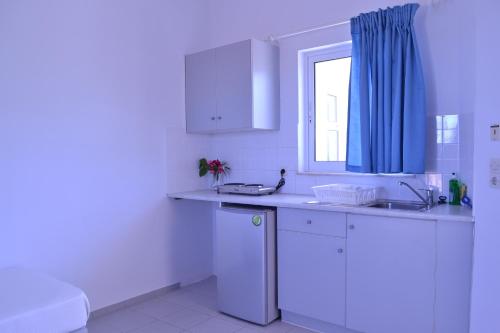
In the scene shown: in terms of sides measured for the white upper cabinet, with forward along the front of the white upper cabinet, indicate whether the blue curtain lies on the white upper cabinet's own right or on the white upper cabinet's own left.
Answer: on the white upper cabinet's own left

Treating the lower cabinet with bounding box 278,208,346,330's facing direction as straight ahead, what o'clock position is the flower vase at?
The flower vase is roughly at 3 o'clock from the lower cabinet.

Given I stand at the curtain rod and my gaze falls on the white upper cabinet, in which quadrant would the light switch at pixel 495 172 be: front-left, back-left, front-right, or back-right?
back-left

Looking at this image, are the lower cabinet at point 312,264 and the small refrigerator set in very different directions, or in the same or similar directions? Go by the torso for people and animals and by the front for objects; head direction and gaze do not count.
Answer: same or similar directions

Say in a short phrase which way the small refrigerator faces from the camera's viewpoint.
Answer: facing the viewer and to the left of the viewer

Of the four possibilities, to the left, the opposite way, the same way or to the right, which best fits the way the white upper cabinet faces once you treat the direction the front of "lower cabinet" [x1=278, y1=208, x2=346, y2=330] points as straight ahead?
the same way

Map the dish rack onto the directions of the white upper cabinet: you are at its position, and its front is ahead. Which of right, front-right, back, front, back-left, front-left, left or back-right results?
left

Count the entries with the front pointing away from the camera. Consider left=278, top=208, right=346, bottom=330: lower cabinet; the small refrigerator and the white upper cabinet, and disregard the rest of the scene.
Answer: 0
